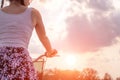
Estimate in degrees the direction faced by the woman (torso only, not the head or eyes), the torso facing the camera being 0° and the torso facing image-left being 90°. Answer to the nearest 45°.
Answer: approximately 180°
